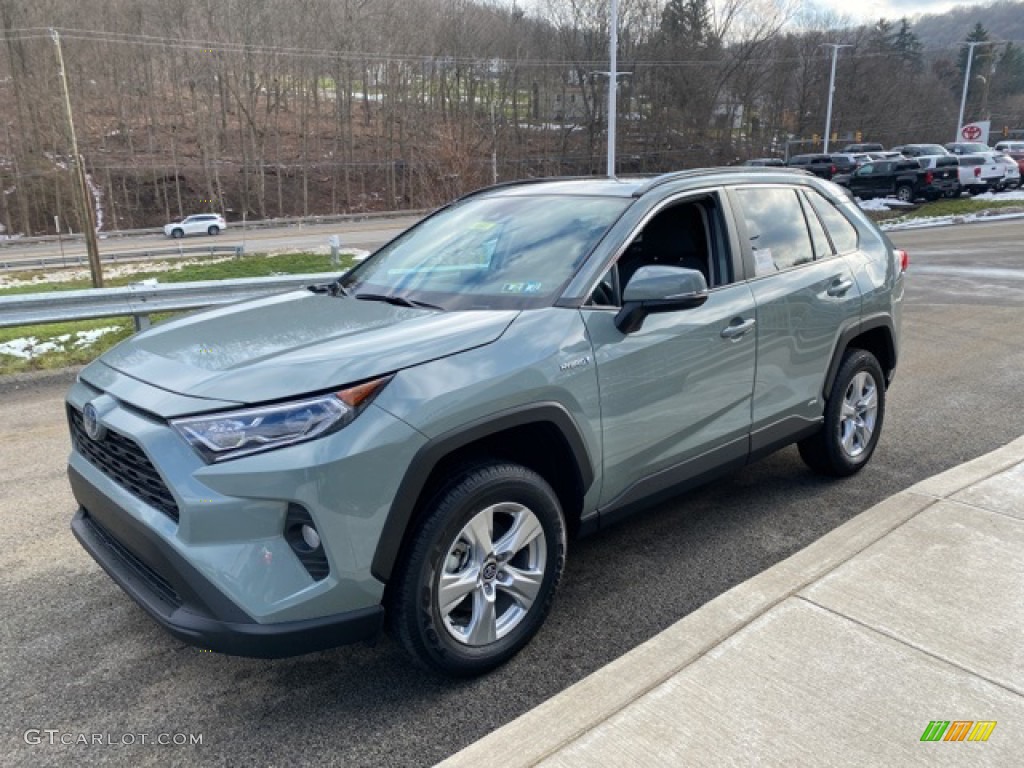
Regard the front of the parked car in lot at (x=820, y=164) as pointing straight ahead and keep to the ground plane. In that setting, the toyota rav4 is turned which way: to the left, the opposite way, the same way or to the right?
to the left

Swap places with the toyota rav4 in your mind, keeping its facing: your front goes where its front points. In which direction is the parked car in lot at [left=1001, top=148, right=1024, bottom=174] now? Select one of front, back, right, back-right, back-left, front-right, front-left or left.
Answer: back

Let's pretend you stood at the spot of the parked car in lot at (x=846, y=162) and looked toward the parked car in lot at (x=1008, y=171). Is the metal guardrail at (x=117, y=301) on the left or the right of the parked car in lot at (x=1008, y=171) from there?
right

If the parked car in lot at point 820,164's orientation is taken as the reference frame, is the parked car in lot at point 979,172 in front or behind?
behind

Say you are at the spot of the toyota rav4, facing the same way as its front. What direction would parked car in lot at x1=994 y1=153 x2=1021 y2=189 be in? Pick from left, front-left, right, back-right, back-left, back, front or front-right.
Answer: back

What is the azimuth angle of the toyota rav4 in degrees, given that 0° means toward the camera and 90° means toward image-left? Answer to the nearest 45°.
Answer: approximately 45°

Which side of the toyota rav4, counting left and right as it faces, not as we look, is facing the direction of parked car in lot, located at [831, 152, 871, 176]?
back

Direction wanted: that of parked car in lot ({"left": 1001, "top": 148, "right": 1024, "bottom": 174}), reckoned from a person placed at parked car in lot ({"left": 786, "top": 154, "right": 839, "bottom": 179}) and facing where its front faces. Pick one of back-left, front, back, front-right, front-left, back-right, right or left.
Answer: back-right

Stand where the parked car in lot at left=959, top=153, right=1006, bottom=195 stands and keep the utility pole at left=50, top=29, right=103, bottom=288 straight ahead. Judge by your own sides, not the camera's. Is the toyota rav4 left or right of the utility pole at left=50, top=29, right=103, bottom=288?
left

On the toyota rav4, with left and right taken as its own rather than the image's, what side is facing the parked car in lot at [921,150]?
back

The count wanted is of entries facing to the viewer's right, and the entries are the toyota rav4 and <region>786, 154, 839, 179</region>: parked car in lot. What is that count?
0

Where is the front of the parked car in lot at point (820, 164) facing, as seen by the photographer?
facing away from the viewer and to the left of the viewer

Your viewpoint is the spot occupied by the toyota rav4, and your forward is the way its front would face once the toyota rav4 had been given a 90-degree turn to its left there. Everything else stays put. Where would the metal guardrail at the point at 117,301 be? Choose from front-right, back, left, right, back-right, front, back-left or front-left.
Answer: back
